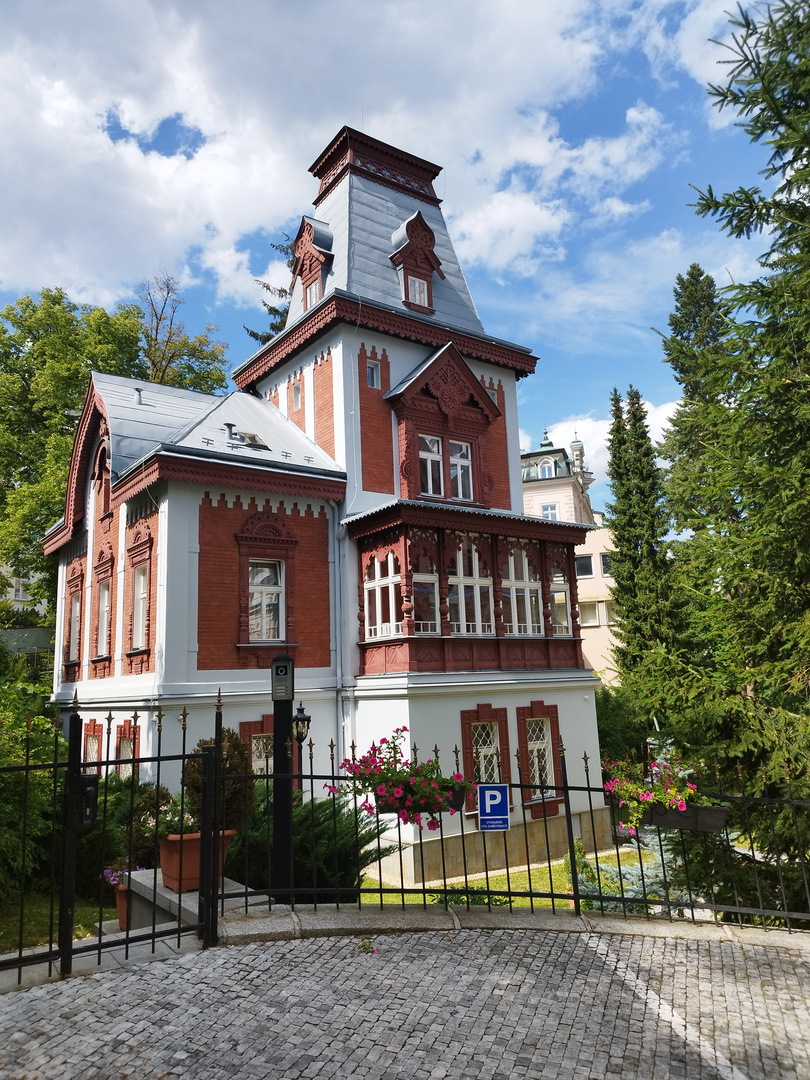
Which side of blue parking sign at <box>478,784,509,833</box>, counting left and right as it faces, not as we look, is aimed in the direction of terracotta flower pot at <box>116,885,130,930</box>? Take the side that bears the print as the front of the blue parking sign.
right

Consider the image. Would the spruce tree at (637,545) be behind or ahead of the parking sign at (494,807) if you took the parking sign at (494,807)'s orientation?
behind

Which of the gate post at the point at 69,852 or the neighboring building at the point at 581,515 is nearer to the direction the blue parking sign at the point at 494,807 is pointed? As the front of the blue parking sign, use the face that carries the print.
the gate post

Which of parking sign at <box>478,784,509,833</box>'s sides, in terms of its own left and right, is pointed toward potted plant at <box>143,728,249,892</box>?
right

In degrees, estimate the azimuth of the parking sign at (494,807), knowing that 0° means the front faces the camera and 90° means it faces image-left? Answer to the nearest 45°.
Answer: approximately 0°

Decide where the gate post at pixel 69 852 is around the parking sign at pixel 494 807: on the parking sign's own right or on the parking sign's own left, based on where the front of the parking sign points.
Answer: on the parking sign's own right

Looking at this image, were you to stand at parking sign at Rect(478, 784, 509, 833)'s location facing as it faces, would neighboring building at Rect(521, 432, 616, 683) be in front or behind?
behind

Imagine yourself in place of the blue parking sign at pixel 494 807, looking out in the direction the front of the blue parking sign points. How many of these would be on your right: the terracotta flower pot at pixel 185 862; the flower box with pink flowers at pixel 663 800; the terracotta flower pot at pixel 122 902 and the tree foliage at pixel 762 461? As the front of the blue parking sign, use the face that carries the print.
2

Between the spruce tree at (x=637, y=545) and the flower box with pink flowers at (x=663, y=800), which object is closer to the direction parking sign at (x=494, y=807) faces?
the flower box with pink flowers

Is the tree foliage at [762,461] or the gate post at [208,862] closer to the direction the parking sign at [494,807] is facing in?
the gate post
